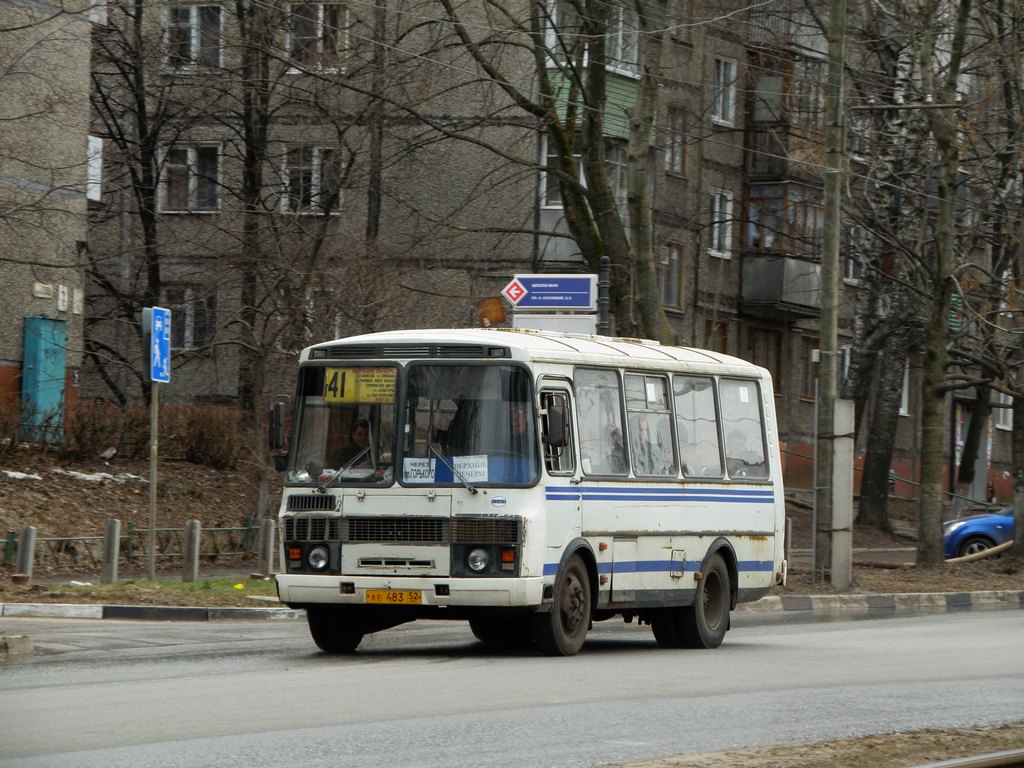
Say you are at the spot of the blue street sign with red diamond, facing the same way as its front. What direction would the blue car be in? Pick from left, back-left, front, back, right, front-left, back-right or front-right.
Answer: back-left

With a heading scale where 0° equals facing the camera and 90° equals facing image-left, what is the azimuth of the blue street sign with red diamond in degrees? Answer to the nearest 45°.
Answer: approximately 0°

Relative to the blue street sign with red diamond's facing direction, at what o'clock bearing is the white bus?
The white bus is roughly at 12 o'clock from the blue street sign with red diamond.

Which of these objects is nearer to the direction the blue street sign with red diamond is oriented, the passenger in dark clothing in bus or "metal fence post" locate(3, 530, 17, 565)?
the passenger in dark clothing in bus

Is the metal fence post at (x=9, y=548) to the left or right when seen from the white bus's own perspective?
on its right

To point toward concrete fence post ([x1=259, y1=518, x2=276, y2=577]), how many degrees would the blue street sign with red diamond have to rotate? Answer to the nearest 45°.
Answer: approximately 90° to its right

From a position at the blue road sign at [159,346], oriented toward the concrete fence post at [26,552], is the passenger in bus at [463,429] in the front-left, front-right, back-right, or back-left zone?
back-left

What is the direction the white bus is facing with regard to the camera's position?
facing the viewer and to the left of the viewer

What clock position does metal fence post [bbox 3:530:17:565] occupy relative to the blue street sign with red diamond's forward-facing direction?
The metal fence post is roughly at 3 o'clock from the blue street sign with red diamond.

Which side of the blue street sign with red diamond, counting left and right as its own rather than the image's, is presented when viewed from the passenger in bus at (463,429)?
front

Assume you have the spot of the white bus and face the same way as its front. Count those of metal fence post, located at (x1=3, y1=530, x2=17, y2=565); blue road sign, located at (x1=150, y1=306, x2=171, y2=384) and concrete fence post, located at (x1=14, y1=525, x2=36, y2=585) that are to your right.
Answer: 3

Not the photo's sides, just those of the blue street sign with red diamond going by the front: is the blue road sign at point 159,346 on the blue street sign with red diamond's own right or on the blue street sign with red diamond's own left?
on the blue street sign with red diamond's own right

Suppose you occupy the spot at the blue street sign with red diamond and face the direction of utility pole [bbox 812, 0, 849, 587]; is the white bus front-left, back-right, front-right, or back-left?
back-right

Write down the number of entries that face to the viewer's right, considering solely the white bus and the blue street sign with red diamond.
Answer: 0
